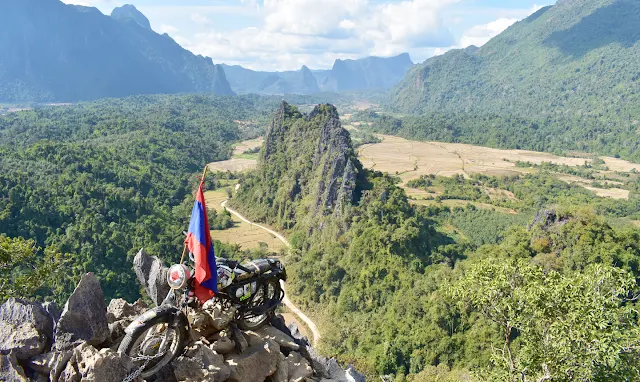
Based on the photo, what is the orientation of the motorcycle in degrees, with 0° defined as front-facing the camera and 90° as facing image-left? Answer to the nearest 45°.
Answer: approximately 45°

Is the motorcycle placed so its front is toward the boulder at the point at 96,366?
yes

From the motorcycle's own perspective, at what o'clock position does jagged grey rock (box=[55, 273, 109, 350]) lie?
The jagged grey rock is roughly at 1 o'clock from the motorcycle.
